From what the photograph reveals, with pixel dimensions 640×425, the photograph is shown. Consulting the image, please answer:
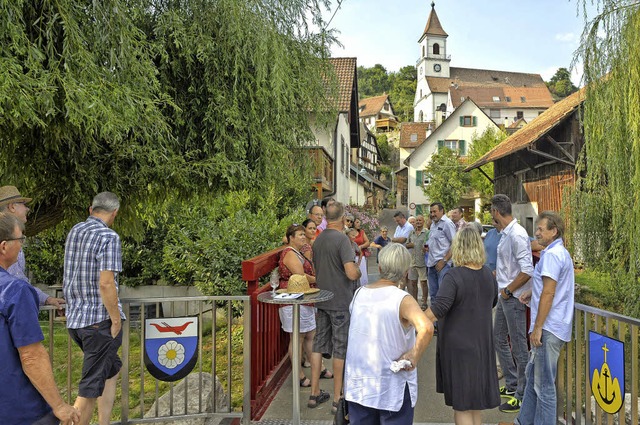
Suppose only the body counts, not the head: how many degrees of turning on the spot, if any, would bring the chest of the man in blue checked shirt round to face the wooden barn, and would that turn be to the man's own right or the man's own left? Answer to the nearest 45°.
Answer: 0° — they already face it

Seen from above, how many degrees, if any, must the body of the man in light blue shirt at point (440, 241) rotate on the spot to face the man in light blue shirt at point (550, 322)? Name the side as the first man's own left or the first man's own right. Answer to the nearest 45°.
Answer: approximately 45° to the first man's own left

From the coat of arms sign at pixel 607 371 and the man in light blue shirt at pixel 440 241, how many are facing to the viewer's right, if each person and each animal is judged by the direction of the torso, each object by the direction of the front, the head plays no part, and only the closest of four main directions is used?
0

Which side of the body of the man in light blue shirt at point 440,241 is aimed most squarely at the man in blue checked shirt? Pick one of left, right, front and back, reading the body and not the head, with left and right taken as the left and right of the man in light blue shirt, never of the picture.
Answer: front

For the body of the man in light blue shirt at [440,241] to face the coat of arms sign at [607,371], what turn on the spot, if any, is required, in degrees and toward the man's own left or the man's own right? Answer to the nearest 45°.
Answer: approximately 45° to the man's own left

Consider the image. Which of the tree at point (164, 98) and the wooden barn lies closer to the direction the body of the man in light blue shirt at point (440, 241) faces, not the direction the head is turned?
the tree

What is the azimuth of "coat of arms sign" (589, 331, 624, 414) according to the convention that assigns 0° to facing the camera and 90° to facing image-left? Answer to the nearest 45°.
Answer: approximately 45°

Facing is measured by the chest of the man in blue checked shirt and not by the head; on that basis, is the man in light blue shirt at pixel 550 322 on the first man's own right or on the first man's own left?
on the first man's own right

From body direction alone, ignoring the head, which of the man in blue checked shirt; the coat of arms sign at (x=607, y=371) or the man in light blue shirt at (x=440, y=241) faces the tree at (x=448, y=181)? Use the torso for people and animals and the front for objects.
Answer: the man in blue checked shirt

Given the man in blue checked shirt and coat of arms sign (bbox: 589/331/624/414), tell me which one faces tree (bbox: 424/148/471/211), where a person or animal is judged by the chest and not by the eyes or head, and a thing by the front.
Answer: the man in blue checked shirt

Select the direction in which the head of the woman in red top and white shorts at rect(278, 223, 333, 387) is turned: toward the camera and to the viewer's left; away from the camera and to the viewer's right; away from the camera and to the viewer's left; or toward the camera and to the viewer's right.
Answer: toward the camera and to the viewer's right

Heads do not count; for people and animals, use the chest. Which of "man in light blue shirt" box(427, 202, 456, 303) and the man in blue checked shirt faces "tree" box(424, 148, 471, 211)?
the man in blue checked shirt

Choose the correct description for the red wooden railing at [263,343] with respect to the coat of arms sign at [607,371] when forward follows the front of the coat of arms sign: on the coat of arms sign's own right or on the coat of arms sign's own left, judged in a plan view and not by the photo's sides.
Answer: on the coat of arms sign's own right

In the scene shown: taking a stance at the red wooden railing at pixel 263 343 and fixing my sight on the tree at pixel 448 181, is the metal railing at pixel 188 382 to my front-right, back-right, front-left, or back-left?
back-left

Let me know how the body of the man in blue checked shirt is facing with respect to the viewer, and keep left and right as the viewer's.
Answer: facing away from the viewer and to the right of the viewer
